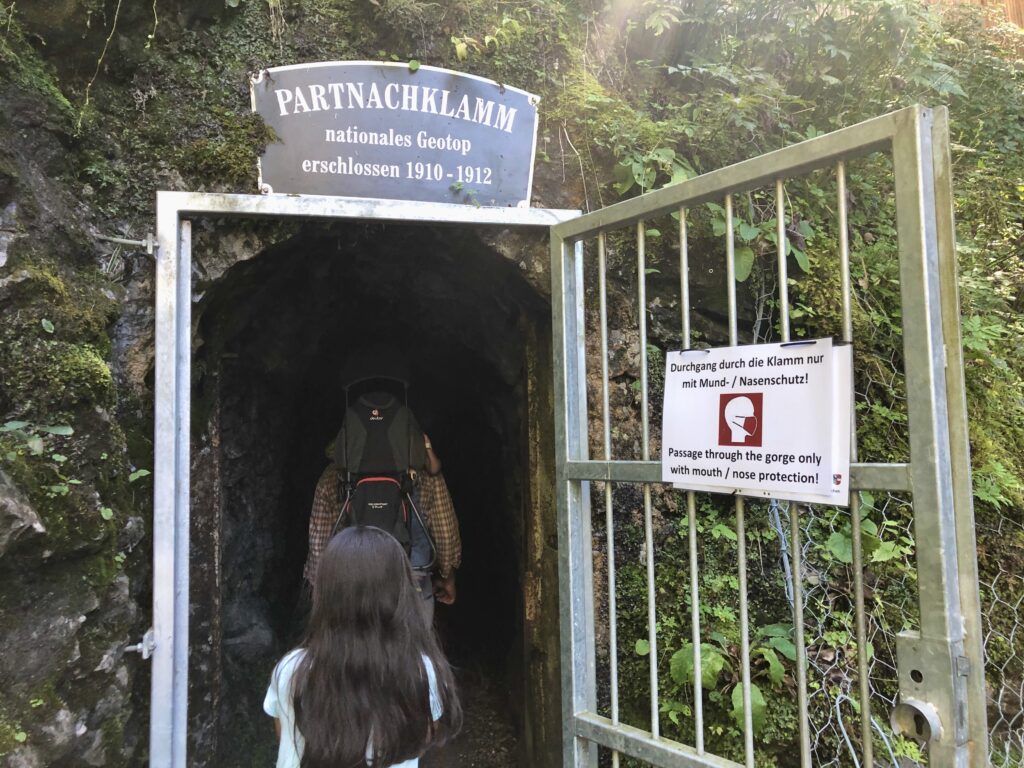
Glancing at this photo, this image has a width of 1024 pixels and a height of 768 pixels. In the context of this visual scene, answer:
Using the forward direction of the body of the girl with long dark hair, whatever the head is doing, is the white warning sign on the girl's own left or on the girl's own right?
on the girl's own right

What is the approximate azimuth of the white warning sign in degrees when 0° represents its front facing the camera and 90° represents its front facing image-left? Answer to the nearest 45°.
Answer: approximately 45°

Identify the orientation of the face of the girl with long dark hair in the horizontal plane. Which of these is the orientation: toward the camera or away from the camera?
away from the camera

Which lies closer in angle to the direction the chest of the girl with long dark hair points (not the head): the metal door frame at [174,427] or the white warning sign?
the metal door frame

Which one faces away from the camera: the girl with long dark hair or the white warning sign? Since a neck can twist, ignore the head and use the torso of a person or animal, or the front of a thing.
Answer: the girl with long dark hair

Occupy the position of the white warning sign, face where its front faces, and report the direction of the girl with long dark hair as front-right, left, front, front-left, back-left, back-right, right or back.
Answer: front-right

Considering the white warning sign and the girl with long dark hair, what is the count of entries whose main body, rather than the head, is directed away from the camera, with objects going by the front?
1

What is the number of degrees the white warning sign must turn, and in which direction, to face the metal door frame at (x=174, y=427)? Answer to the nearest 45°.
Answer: approximately 45° to its right

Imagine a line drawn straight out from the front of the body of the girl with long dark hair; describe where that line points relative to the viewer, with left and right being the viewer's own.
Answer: facing away from the viewer
